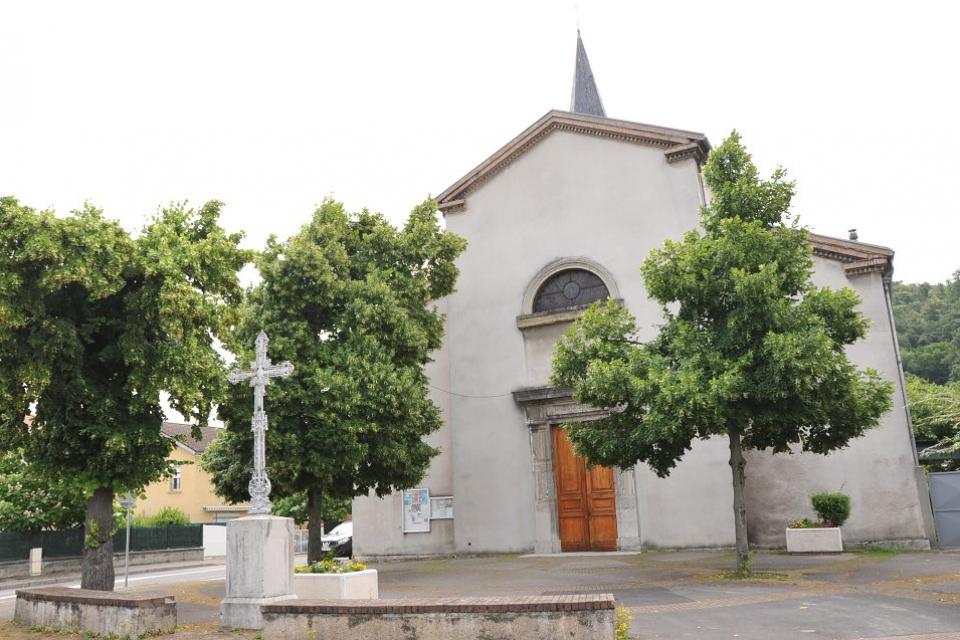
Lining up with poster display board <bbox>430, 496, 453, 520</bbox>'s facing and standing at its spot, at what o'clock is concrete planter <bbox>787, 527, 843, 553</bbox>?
The concrete planter is roughly at 10 o'clock from the poster display board.

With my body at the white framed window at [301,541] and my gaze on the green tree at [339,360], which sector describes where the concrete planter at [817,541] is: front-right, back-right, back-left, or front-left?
front-left

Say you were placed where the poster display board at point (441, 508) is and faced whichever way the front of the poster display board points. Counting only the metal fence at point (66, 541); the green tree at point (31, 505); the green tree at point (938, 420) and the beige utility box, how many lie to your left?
1

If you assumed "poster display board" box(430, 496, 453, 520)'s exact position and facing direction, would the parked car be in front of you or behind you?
behind

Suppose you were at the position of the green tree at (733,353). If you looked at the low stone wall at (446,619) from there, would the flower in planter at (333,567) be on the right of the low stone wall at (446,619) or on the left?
right

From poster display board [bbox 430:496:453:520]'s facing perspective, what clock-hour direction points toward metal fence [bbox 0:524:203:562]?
The metal fence is roughly at 4 o'clock from the poster display board.

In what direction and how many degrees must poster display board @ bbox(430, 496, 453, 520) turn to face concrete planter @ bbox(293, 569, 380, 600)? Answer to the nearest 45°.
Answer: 0° — it already faces it

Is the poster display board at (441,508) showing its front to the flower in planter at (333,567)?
yes

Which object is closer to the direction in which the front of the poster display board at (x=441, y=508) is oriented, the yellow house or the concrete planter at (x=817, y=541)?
the concrete planter

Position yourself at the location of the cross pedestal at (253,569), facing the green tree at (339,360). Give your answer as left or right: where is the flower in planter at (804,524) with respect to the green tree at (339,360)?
right

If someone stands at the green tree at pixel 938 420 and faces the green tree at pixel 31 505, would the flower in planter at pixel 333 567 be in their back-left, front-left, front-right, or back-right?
front-left

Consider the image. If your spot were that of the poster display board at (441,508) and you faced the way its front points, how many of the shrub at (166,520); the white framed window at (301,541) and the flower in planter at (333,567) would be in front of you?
1

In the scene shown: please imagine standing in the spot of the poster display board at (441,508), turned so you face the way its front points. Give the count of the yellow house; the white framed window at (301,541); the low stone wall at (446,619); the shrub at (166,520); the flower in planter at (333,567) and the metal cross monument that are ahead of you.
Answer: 3

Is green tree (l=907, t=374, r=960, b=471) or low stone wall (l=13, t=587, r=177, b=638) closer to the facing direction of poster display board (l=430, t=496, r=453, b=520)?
the low stone wall

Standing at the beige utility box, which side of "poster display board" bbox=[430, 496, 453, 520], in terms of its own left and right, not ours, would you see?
right

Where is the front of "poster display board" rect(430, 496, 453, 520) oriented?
toward the camera

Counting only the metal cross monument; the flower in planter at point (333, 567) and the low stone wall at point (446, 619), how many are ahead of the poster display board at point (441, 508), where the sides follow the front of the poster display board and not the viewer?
3
